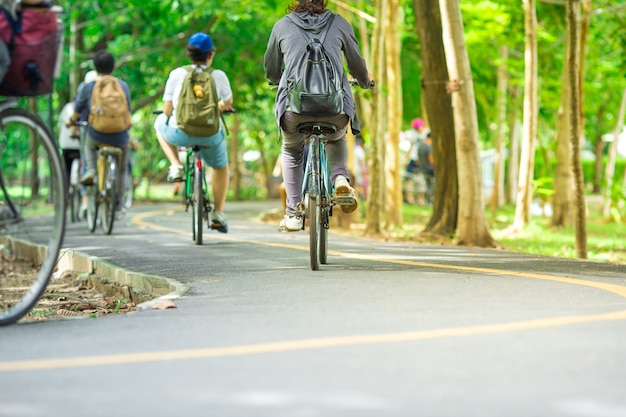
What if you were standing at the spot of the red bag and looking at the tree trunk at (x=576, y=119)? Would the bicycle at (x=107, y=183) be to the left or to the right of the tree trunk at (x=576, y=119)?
left

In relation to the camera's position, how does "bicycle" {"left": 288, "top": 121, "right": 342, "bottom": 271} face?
facing away from the viewer

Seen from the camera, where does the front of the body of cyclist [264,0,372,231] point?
away from the camera

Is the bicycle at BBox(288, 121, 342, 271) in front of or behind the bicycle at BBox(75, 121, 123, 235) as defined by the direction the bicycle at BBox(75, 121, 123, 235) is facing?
behind

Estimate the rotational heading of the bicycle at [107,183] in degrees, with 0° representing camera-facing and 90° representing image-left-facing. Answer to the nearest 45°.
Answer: approximately 180°

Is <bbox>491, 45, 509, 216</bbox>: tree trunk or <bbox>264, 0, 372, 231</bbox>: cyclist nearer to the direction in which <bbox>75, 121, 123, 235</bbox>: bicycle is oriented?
the tree trunk

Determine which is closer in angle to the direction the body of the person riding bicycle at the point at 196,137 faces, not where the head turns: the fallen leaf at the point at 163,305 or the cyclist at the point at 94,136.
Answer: the cyclist

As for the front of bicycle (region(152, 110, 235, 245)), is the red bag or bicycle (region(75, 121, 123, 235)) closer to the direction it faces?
the bicycle
